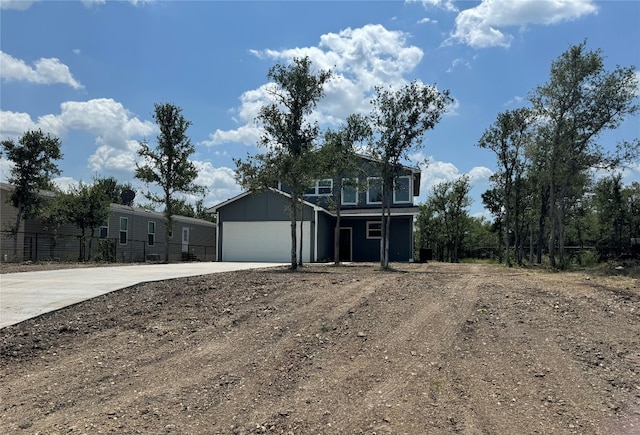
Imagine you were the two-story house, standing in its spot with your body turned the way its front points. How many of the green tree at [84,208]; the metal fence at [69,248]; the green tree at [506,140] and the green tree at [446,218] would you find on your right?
2

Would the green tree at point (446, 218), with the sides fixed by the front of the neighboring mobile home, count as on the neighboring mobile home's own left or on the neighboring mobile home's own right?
on the neighboring mobile home's own left

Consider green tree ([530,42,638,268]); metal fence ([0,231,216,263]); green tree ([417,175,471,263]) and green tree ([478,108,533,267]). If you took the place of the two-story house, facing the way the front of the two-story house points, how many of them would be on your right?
1

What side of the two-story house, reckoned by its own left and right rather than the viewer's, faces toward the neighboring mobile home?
right

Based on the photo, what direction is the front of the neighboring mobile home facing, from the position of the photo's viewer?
facing the viewer and to the right of the viewer

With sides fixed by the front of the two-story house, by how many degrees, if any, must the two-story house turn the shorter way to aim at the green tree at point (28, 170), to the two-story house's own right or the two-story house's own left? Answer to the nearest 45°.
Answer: approximately 90° to the two-story house's own right

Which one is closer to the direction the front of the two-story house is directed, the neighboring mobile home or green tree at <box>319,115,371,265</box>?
the green tree

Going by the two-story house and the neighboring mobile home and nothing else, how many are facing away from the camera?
0

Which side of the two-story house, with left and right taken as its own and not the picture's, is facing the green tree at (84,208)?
right

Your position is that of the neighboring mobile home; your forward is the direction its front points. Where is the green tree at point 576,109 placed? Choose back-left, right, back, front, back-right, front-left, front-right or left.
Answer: front

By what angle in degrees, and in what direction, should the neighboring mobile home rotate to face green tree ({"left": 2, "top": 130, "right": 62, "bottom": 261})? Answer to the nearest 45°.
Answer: approximately 90° to its right

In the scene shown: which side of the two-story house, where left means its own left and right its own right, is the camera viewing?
front

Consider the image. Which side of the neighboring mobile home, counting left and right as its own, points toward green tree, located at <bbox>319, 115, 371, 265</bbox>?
front

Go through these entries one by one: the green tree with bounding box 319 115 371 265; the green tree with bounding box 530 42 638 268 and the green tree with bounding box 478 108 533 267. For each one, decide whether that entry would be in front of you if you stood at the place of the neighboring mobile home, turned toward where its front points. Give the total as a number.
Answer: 3
